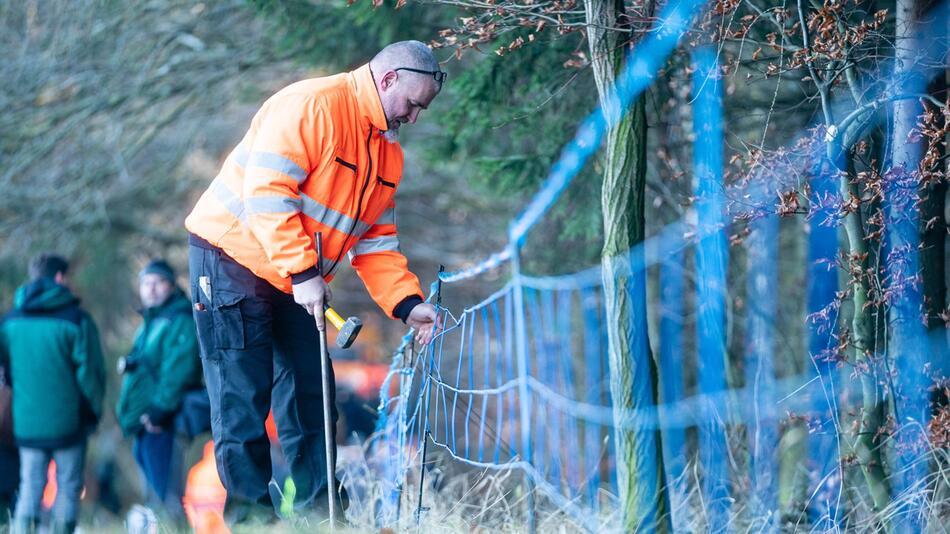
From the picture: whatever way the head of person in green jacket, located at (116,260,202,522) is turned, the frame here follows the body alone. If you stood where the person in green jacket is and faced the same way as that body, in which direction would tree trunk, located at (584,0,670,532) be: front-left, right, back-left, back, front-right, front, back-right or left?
left

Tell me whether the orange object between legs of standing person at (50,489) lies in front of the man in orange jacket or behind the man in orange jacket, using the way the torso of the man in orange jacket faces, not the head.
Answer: behind

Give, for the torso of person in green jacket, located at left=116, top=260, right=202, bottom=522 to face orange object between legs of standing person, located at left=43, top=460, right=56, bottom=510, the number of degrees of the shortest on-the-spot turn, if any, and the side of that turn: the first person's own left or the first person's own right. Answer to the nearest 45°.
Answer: approximately 45° to the first person's own right

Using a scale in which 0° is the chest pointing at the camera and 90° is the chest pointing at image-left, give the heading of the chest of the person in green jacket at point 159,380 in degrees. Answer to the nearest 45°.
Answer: approximately 45°

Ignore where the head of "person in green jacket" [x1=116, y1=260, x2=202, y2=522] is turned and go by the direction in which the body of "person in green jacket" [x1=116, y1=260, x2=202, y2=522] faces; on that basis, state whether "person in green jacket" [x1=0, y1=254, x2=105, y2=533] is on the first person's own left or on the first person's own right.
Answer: on the first person's own right

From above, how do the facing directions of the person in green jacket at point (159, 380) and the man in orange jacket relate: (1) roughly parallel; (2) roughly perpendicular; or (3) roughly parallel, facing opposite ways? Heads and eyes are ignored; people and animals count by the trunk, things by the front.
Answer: roughly perpendicular

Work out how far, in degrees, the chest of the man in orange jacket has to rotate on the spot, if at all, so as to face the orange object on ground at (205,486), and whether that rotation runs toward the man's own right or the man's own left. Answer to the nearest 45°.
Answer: approximately 135° to the man's own left

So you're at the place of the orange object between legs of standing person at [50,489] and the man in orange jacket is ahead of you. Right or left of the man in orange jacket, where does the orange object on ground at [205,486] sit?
left

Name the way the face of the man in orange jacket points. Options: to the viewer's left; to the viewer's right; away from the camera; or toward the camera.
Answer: to the viewer's right

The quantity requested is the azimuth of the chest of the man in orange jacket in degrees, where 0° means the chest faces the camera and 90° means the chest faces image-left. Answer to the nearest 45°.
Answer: approximately 315°

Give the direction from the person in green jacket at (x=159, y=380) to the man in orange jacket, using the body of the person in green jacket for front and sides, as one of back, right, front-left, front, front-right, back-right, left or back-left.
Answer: front-left

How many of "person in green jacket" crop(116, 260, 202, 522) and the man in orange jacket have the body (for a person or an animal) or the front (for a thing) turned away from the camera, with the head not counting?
0
